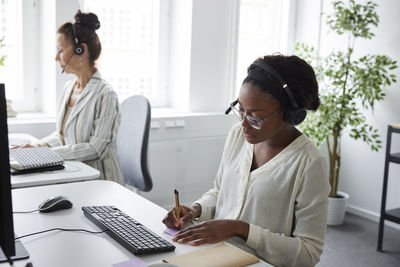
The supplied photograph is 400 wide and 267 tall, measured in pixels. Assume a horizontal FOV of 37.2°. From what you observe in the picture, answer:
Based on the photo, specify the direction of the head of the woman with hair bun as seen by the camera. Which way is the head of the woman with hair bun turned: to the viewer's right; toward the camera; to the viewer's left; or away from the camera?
to the viewer's left

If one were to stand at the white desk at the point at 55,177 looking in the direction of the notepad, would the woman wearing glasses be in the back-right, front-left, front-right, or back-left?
front-left

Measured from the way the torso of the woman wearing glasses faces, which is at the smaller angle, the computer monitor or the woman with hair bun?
the computer monitor

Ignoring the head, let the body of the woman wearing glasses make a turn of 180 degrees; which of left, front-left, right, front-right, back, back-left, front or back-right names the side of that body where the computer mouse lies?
back-left

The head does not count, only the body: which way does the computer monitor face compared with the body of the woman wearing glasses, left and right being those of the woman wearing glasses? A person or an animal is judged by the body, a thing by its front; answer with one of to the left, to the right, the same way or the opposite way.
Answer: the opposite way

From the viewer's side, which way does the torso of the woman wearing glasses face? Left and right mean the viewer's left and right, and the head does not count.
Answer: facing the viewer and to the left of the viewer

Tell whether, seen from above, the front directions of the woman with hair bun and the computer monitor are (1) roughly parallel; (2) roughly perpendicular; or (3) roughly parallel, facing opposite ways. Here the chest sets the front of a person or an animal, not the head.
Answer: roughly parallel, facing opposite ways

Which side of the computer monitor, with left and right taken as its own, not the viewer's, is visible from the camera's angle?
right

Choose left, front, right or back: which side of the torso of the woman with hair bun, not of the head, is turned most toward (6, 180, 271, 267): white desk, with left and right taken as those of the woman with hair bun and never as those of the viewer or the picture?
left

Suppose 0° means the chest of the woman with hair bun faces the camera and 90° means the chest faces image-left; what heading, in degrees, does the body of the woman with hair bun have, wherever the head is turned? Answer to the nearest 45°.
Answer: approximately 90°

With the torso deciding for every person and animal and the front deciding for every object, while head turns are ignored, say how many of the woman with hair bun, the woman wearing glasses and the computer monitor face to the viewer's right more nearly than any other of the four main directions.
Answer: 1

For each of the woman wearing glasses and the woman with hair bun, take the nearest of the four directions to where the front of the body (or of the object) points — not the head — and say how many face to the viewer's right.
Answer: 0

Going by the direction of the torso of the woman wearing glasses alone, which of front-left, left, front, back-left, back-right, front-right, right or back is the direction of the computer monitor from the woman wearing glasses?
front

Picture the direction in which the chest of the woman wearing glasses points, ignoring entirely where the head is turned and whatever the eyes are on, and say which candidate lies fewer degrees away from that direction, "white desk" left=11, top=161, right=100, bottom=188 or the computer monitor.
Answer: the computer monitor

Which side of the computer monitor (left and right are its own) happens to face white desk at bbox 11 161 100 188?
left

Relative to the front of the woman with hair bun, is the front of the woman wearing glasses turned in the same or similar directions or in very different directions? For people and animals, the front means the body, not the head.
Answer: same or similar directions
